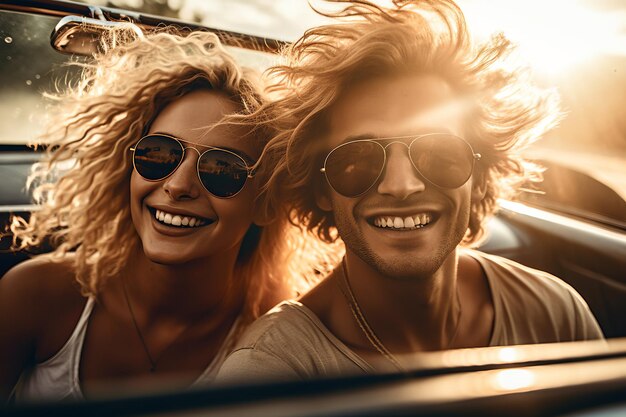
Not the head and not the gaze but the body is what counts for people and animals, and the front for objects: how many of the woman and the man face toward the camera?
2

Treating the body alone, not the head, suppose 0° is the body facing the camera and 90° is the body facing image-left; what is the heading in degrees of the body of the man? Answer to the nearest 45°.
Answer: approximately 0°

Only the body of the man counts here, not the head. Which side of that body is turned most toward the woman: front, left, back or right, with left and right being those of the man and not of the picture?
right

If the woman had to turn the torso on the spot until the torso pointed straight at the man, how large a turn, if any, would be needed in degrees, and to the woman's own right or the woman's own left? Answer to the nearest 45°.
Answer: approximately 45° to the woman's own left
